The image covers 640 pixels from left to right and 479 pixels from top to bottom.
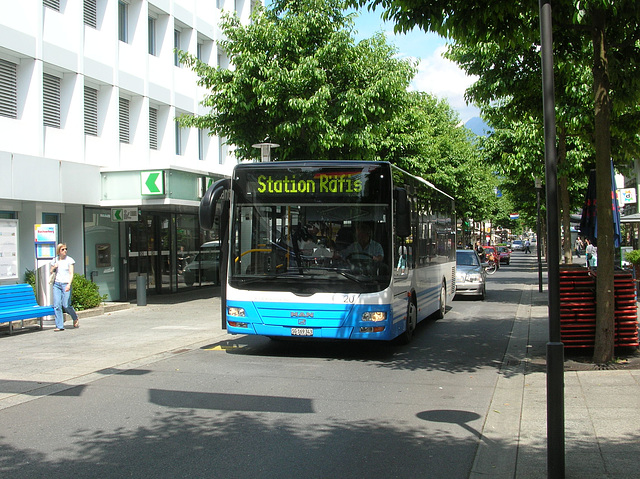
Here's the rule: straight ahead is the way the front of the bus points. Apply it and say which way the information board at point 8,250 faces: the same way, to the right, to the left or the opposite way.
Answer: to the left

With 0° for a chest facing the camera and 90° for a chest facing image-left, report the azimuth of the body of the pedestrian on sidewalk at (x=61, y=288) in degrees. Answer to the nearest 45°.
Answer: approximately 45°

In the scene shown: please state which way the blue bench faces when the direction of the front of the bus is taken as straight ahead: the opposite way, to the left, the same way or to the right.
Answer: to the left

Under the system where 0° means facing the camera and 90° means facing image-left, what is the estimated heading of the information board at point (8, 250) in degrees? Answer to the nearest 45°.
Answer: approximately 315°

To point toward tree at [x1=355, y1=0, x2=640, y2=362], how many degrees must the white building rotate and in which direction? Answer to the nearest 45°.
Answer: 0° — it already faces it

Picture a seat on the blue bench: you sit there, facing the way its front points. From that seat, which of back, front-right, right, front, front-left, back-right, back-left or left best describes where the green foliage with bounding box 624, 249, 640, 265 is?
front-left

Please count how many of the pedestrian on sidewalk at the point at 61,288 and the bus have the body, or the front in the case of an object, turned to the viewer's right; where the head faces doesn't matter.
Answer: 0

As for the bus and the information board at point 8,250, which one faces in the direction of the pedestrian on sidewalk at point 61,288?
the information board

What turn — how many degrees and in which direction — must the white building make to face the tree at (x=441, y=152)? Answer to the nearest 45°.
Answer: approximately 90° to its left

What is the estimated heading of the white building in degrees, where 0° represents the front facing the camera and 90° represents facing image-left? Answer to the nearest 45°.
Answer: approximately 315°

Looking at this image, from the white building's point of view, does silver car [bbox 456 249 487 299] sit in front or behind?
in front

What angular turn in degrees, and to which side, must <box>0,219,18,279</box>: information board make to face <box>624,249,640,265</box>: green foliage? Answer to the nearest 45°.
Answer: approximately 45° to its left

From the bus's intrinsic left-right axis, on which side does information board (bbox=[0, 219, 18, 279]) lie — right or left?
on its right
